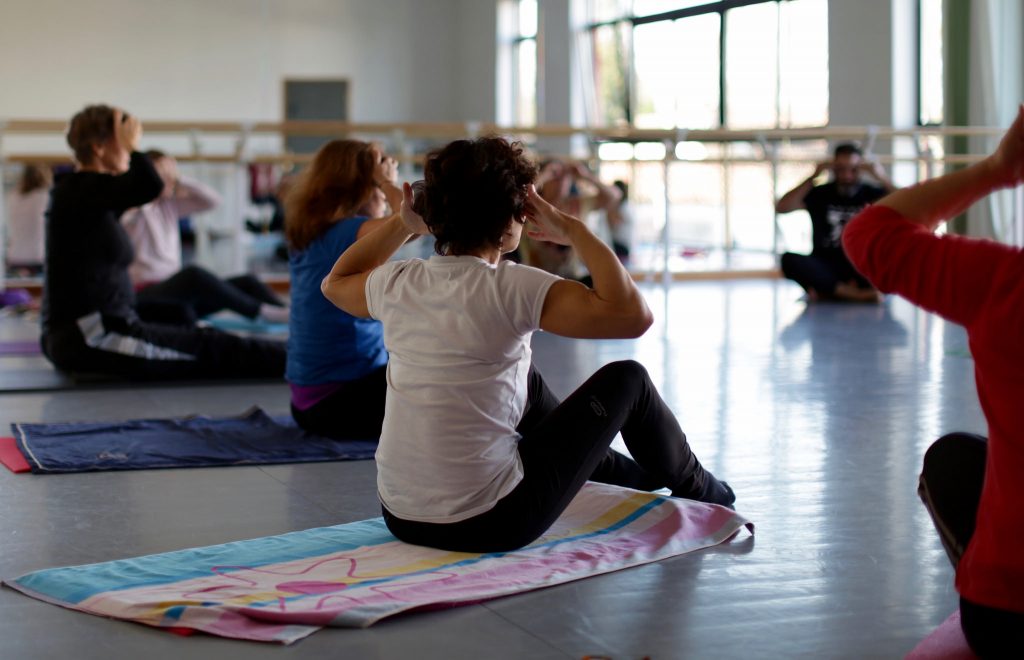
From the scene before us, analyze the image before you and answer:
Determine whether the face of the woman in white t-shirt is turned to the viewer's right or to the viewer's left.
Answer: to the viewer's right

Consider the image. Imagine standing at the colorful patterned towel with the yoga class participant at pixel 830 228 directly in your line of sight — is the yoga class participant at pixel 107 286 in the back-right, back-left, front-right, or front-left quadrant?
front-left

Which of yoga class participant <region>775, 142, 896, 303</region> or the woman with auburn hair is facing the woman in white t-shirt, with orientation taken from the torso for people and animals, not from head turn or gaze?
the yoga class participant

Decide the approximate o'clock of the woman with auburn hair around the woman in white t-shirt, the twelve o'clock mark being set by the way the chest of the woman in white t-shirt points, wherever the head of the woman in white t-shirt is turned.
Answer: The woman with auburn hair is roughly at 10 o'clock from the woman in white t-shirt.

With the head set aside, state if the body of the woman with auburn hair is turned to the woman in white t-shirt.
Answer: no

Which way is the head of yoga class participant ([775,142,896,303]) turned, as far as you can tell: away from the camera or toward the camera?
toward the camera

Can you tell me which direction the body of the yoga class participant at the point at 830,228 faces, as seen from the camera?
toward the camera

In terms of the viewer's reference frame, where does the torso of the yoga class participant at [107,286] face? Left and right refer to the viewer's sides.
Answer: facing to the right of the viewer

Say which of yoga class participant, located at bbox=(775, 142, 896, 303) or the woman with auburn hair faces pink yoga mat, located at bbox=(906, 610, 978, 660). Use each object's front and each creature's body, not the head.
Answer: the yoga class participant

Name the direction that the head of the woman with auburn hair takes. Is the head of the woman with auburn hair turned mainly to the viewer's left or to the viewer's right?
to the viewer's right

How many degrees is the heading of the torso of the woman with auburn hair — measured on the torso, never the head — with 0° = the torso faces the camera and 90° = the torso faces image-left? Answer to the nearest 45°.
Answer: approximately 225°

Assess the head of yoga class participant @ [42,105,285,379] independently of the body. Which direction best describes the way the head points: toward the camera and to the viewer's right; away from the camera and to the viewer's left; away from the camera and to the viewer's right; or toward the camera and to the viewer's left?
away from the camera and to the viewer's right
